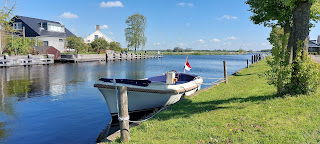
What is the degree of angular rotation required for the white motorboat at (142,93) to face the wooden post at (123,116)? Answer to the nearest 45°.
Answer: approximately 45° to its left

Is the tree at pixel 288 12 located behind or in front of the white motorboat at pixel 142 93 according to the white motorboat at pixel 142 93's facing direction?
behind

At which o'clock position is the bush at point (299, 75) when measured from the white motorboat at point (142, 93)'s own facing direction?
The bush is roughly at 8 o'clock from the white motorboat.

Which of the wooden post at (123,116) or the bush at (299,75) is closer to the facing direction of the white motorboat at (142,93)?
the wooden post

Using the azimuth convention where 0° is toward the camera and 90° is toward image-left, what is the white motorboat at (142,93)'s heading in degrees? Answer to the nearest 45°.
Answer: approximately 45°

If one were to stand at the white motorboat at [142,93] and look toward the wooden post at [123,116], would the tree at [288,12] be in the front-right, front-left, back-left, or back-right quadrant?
back-left

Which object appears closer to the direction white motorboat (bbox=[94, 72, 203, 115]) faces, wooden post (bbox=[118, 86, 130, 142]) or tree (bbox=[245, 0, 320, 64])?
the wooden post
